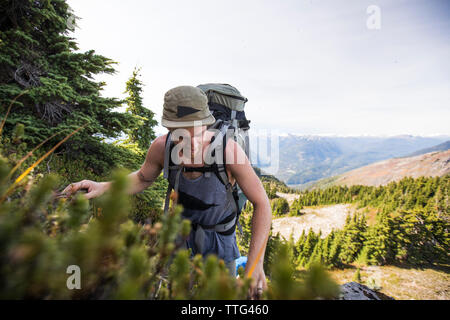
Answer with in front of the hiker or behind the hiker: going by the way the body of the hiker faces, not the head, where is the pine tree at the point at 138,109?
behind

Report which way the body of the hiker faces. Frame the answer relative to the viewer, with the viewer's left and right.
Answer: facing the viewer

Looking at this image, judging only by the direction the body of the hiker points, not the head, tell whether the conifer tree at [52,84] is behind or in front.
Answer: behind

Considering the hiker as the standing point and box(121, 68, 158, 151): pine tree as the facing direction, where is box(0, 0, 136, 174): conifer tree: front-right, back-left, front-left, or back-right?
front-left
